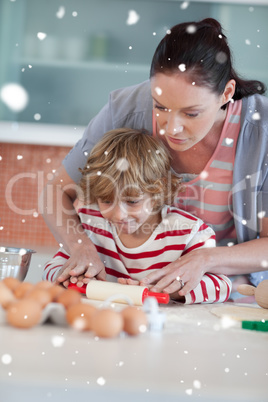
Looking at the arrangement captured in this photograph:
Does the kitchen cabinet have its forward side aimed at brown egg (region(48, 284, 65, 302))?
yes

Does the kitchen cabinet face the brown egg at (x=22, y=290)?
yes

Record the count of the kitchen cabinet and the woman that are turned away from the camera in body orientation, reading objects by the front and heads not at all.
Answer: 0

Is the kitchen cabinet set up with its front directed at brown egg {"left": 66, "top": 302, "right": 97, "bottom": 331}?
yes

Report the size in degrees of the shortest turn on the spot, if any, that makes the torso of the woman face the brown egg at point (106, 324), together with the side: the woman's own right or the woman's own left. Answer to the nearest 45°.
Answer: approximately 45° to the woman's own left

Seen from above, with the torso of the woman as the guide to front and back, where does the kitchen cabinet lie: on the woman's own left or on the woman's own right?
on the woman's own right

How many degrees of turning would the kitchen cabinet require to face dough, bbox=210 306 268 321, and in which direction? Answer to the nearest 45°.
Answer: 0° — it already faces it

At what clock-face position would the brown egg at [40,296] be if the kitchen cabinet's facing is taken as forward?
The brown egg is roughly at 12 o'clock from the kitchen cabinet.

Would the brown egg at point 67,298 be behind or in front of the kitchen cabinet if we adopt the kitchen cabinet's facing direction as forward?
in front

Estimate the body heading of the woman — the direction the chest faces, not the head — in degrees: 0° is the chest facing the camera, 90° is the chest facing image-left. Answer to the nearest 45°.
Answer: approximately 45°

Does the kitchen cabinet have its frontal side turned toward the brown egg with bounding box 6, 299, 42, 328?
yes

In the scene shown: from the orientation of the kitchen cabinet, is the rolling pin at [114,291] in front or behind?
in front
